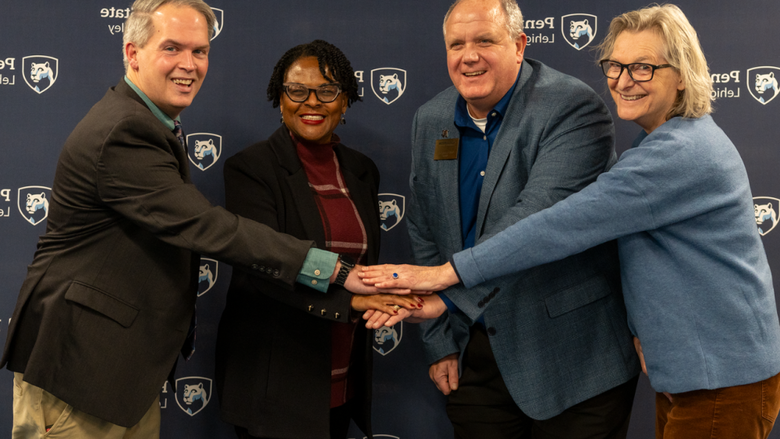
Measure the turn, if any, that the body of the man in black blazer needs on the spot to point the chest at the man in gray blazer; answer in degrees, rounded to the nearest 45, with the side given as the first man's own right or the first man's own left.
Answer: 0° — they already face them

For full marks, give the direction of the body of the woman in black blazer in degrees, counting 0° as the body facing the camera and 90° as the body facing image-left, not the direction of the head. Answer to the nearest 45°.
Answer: approximately 315°

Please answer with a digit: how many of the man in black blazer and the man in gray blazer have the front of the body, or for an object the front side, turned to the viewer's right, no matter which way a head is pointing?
1

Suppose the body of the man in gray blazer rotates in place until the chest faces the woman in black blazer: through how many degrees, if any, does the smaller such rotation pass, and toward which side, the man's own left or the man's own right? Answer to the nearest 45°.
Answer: approximately 45° to the man's own right

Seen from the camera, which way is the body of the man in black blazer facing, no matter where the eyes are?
to the viewer's right

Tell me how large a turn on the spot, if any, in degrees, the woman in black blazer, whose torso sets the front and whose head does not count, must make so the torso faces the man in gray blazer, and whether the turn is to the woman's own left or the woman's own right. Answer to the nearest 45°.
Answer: approximately 45° to the woman's own left

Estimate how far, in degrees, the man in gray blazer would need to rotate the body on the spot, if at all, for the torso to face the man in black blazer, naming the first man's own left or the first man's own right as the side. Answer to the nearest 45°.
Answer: approximately 45° to the first man's own right

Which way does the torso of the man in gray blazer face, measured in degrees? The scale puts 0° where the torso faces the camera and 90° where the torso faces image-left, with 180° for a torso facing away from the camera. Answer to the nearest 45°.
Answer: approximately 45°
